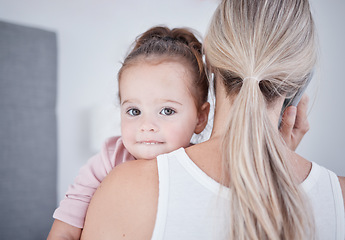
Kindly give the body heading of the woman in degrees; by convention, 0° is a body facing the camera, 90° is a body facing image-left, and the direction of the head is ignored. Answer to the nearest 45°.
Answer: approximately 180°

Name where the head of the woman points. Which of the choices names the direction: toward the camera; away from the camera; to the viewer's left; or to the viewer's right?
away from the camera
